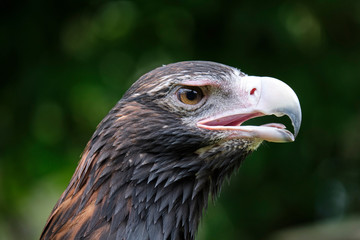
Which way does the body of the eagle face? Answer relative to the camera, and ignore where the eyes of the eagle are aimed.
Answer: to the viewer's right
